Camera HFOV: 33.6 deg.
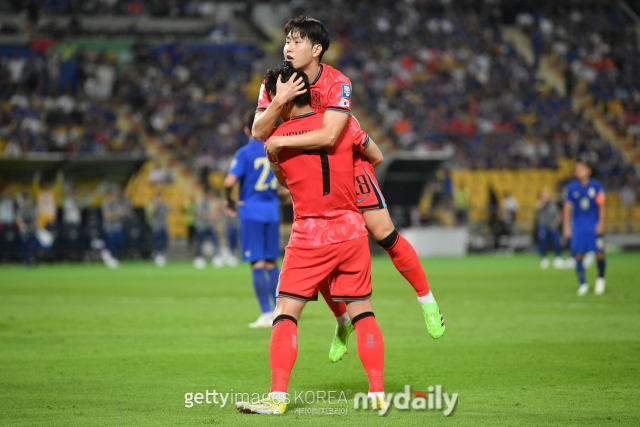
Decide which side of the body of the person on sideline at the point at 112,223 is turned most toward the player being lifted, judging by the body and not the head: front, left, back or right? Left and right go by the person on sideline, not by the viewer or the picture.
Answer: front

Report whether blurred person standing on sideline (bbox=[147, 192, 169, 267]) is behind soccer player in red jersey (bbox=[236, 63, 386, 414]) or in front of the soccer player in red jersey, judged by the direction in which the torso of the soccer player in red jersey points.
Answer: in front

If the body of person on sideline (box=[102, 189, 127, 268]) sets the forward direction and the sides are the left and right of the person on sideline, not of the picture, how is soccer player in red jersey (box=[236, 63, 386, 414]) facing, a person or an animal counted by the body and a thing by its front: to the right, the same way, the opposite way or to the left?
the opposite way

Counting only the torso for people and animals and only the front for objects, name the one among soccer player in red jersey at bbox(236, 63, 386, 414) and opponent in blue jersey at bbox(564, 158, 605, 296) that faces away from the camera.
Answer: the soccer player in red jersey

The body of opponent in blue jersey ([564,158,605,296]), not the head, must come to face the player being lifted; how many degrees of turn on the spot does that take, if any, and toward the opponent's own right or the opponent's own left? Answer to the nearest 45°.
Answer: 0° — they already face them

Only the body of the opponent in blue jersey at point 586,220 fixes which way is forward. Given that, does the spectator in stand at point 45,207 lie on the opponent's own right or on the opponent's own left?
on the opponent's own right

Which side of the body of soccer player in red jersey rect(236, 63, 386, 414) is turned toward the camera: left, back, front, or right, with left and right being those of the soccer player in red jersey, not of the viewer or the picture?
back
